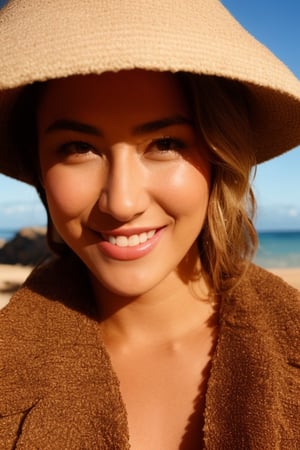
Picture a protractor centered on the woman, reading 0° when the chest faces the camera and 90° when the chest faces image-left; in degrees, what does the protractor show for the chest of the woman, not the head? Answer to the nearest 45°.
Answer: approximately 0°

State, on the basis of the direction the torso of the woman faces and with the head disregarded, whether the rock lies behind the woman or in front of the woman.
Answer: behind
